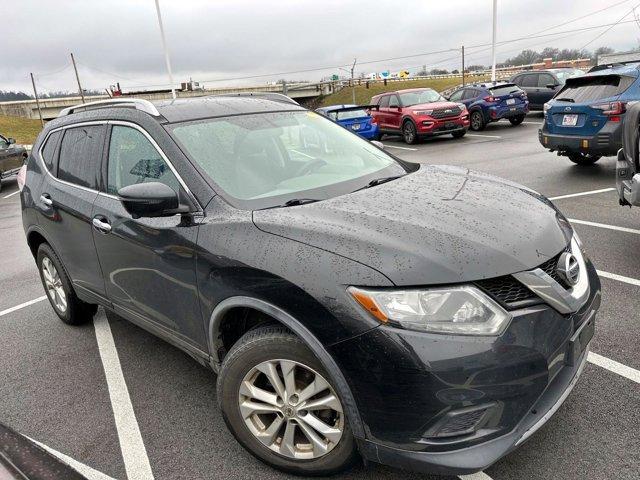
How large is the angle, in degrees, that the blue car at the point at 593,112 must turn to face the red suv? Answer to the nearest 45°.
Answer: approximately 90° to its left

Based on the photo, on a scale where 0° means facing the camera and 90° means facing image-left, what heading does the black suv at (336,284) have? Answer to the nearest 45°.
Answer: approximately 315°

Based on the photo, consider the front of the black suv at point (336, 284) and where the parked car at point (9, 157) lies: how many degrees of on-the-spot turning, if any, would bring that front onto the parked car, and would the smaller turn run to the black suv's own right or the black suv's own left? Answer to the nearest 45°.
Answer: approximately 180°

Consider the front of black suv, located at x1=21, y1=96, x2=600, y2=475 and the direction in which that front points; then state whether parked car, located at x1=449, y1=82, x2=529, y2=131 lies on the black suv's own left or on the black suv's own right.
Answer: on the black suv's own left

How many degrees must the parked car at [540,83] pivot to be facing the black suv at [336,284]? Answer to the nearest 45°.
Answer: approximately 45° to its right

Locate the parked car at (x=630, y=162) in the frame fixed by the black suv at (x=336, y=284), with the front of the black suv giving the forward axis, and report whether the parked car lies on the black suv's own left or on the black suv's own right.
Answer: on the black suv's own left

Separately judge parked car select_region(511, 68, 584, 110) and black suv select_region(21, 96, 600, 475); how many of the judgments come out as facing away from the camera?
0

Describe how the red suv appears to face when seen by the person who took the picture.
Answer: facing the viewer and to the right of the viewer

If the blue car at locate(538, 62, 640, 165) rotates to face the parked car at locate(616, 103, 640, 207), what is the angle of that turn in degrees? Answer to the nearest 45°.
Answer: approximately 135° to its right

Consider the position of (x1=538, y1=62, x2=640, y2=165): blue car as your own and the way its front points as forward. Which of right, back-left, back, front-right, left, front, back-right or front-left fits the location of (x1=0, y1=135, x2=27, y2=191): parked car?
back-left

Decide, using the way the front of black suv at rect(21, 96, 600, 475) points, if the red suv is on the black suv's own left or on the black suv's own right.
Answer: on the black suv's own left

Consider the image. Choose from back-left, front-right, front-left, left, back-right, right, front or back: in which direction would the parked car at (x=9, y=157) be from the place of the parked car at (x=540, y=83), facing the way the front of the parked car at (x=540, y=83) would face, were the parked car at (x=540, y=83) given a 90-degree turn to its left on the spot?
back
